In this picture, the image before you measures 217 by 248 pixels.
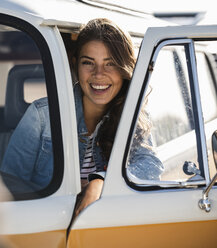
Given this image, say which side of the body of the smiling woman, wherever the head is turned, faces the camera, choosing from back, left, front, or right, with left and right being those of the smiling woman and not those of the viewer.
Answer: front

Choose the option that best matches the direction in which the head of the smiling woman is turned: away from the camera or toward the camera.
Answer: toward the camera
